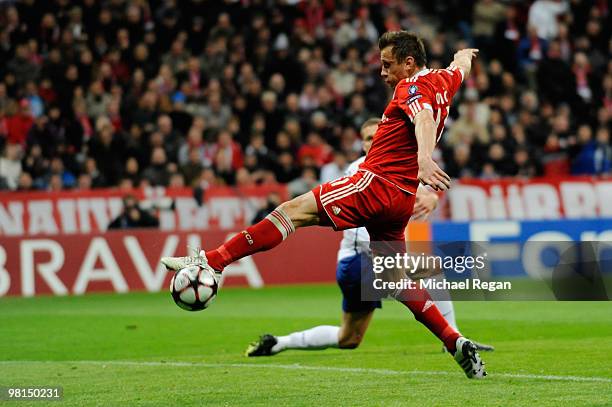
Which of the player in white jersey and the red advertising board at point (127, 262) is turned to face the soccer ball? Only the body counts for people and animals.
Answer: the red advertising board

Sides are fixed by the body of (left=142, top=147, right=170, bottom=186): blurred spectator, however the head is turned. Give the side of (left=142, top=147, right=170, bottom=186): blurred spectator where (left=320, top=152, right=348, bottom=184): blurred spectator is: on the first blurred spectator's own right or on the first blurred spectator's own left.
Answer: on the first blurred spectator's own left

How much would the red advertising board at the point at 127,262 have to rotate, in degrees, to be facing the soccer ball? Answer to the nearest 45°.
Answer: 0° — it already faces it

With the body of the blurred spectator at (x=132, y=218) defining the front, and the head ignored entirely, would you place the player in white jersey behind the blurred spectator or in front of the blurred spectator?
in front

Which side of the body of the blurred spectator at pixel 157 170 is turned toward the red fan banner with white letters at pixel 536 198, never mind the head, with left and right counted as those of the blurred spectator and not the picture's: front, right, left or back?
left

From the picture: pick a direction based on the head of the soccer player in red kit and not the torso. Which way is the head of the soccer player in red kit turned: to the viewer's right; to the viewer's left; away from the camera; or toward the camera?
to the viewer's left

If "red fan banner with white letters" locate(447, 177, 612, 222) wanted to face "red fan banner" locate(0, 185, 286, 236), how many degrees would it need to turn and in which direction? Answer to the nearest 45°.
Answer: approximately 45° to its right

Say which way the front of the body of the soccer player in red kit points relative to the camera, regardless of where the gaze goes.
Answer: to the viewer's left

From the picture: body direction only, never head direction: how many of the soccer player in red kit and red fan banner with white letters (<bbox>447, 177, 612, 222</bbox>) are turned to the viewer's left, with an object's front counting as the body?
1
